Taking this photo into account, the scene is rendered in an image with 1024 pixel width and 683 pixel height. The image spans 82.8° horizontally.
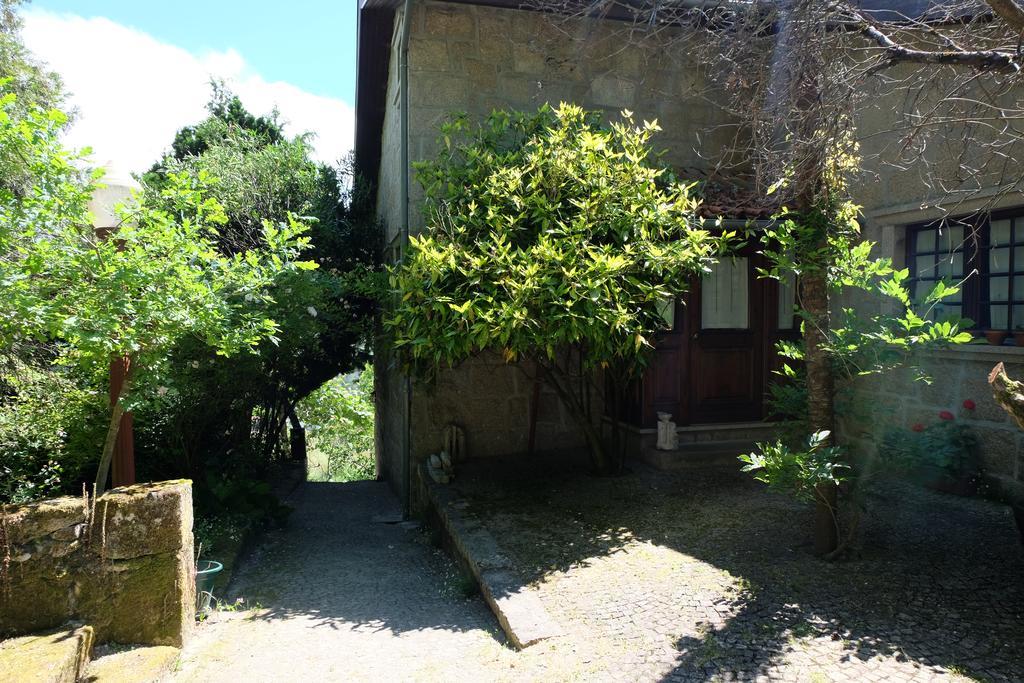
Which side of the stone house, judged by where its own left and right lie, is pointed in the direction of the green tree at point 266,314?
right

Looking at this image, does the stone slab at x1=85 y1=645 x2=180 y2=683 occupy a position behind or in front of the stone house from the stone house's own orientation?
in front

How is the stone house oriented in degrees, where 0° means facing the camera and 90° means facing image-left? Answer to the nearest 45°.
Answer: approximately 0°

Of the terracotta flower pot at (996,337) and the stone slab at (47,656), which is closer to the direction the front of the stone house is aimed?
the stone slab

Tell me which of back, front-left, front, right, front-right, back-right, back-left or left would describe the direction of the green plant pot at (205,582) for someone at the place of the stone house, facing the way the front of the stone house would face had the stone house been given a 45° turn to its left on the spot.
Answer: right

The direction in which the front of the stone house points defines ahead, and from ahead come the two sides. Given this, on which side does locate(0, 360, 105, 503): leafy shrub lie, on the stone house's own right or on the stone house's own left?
on the stone house's own right

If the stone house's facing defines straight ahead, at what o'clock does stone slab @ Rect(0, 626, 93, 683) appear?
The stone slab is roughly at 1 o'clock from the stone house.

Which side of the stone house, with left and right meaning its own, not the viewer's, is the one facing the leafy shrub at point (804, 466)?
front

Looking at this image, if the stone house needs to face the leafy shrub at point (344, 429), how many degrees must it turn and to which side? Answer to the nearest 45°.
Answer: approximately 135° to its right
